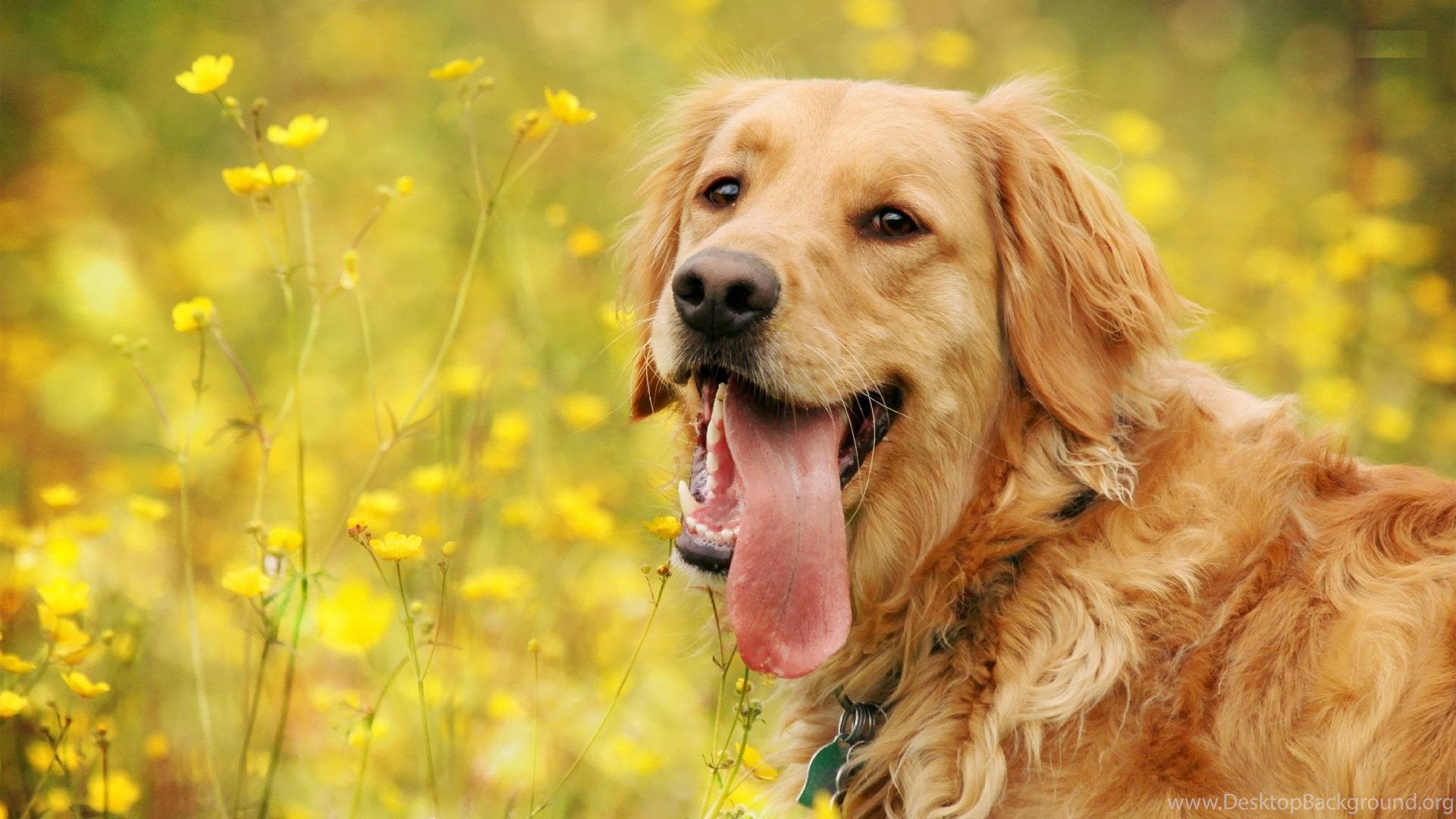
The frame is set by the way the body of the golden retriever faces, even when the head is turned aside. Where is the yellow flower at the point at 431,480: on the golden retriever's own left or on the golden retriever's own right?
on the golden retriever's own right

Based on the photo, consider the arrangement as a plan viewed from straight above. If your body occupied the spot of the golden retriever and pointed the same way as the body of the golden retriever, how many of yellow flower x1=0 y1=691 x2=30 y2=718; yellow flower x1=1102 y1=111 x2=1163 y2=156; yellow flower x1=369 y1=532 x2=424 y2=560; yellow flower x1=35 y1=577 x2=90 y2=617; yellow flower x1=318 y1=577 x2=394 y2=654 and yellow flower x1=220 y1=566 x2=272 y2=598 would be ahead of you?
5

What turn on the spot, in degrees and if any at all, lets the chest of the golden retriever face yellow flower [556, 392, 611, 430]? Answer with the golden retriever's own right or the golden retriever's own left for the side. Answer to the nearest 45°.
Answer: approximately 90° to the golden retriever's own right

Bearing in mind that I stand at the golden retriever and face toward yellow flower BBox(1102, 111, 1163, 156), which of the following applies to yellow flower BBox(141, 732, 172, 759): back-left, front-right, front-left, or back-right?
back-left

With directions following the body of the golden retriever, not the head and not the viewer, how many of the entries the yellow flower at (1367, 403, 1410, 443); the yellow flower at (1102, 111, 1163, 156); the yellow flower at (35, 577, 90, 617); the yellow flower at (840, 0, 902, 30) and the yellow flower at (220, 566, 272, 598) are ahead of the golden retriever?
2

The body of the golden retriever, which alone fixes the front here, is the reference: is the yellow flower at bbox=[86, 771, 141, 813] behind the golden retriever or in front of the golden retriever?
in front

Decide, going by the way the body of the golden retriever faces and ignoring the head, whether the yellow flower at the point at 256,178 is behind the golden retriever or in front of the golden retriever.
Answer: in front

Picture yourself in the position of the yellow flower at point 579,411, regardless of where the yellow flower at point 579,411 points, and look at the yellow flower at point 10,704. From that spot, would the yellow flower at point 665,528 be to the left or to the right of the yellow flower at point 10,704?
left

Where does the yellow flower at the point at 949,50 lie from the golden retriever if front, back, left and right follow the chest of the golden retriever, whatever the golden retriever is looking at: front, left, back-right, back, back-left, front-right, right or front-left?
back-right

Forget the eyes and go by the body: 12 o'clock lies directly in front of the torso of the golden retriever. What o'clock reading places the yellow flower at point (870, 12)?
The yellow flower is roughly at 4 o'clock from the golden retriever.

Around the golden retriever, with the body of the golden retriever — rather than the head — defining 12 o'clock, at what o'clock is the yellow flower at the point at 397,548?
The yellow flower is roughly at 12 o'clock from the golden retriever.

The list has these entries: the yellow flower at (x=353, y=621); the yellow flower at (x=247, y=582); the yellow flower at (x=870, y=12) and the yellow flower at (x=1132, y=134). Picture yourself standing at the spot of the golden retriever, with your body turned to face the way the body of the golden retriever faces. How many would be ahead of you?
2

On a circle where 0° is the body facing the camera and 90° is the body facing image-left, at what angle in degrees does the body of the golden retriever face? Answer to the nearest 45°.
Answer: approximately 45°
